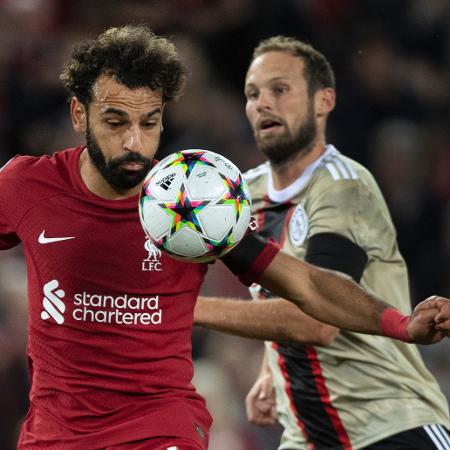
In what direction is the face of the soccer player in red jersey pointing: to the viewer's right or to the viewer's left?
to the viewer's right

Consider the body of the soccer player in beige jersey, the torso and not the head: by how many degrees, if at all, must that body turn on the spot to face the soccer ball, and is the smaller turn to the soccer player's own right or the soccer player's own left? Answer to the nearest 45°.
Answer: approximately 45° to the soccer player's own left

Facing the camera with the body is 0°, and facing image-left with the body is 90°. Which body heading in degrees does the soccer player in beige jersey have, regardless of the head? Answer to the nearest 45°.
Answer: approximately 45°

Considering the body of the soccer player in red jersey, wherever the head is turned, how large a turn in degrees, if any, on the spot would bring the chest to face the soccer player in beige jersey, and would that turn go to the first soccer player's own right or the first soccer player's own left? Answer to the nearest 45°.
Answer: approximately 135° to the first soccer player's own left

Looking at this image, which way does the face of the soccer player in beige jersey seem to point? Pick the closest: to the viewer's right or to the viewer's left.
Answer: to the viewer's left

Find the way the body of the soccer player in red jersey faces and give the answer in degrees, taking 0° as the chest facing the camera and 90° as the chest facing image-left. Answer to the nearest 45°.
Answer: approximately 0°
